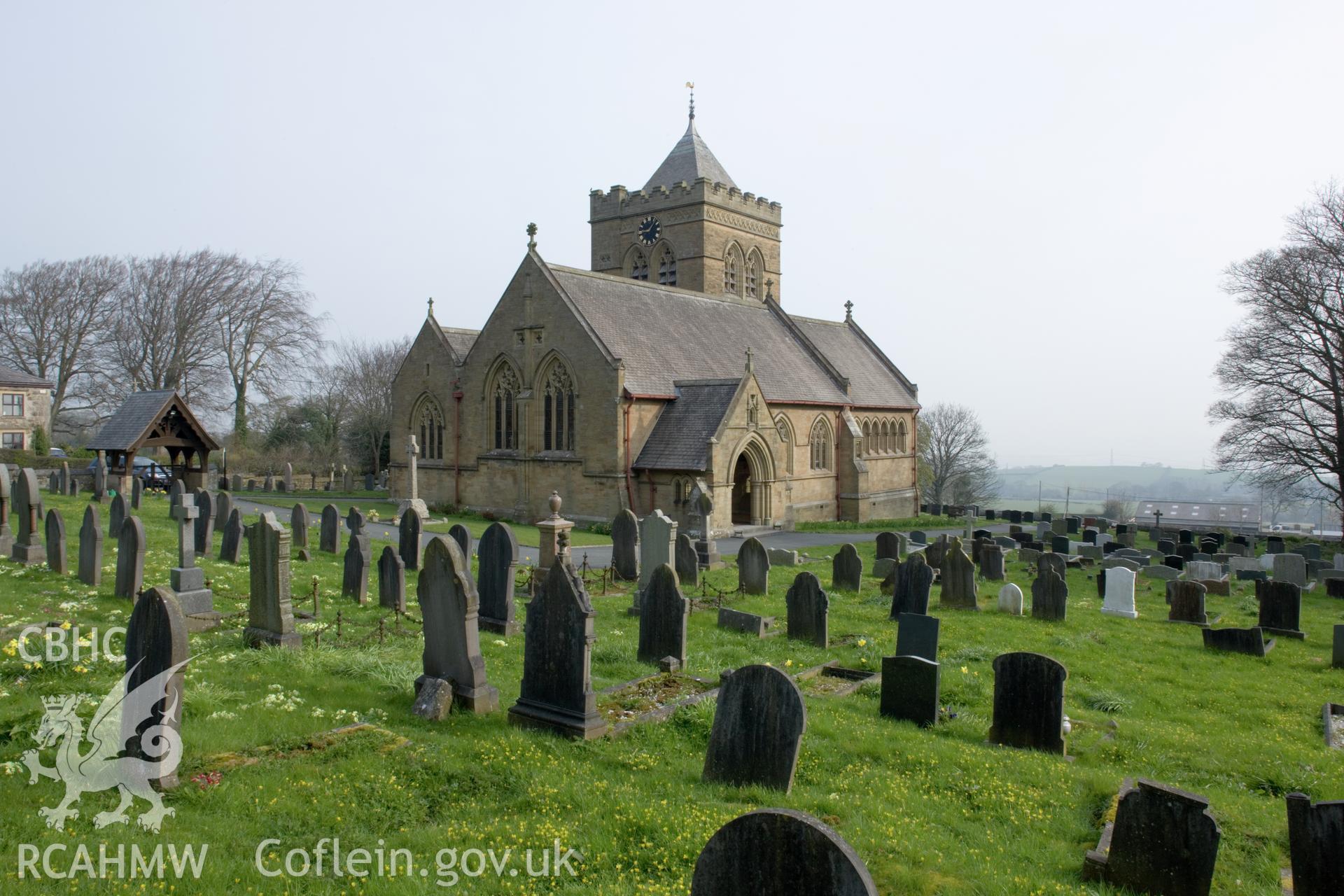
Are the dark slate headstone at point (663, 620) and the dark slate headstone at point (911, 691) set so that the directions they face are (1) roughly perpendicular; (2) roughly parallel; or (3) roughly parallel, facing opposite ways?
roughly parallel

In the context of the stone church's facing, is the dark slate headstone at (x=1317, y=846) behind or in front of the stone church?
in front

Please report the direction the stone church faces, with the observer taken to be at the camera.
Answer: facing the viewer and to the right of the viewer

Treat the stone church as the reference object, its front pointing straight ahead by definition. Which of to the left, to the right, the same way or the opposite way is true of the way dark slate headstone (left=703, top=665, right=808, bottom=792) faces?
to the left
